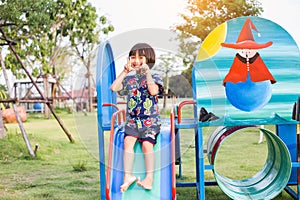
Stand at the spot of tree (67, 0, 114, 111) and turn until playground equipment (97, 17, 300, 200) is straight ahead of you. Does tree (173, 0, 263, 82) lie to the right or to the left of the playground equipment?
left

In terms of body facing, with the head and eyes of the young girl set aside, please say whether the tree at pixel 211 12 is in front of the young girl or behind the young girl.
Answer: behind

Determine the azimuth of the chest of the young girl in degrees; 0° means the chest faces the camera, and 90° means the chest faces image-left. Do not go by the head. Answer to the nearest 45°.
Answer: approximately 0°

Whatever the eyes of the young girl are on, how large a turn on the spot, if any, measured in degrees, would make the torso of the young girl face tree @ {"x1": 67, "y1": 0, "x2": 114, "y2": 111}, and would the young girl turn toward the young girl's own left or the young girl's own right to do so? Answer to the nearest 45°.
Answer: approximately 180°
